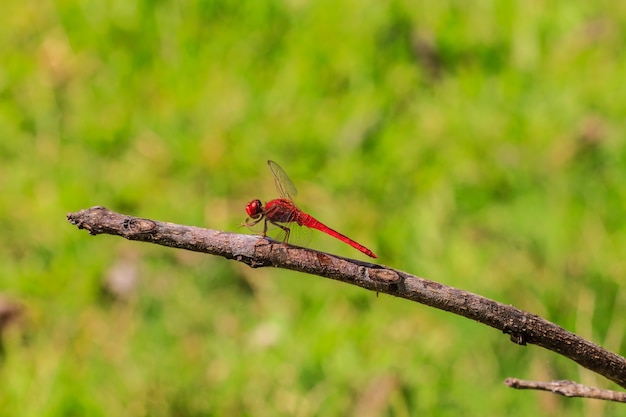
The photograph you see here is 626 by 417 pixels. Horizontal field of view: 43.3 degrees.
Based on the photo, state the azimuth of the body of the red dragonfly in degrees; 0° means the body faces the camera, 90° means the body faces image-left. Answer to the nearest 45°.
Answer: approximately 90°

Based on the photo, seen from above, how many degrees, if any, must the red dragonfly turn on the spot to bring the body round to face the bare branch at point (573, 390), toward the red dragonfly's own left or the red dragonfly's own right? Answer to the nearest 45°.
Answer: approximately 135° to the red dragonfly's own left
